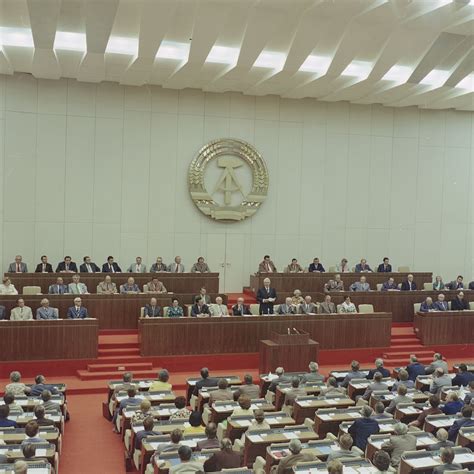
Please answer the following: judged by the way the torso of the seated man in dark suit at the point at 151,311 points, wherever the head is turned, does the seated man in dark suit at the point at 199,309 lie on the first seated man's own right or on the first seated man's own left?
on the first seated man's own left

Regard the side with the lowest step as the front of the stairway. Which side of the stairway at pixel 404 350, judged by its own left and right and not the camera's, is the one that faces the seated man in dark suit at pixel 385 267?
back

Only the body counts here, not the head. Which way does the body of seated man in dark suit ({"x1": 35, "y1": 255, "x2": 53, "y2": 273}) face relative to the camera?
toward the camera

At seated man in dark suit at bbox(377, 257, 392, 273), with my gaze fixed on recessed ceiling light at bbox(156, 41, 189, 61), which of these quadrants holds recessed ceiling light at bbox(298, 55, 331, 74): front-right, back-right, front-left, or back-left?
front-left

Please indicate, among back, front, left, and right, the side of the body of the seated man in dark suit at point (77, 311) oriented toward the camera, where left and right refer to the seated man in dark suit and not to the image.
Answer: front
